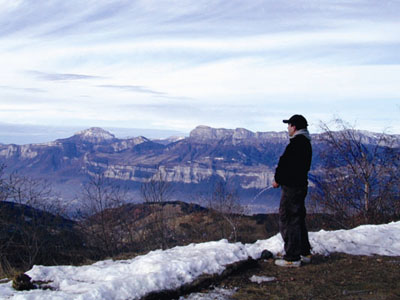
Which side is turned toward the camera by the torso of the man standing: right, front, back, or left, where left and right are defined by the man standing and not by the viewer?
left

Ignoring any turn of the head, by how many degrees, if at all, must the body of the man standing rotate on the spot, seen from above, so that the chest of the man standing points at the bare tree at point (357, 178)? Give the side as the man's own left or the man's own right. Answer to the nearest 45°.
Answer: approximately 90° to the man's own right

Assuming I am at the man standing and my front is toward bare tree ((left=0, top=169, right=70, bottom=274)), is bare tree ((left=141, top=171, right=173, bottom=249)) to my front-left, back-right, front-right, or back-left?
front-right

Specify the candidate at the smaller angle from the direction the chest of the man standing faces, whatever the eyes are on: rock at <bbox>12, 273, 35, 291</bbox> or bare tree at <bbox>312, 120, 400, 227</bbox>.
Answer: the rock

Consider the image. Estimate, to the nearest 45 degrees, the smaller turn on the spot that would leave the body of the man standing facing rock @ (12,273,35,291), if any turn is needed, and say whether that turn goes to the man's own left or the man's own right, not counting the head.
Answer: approximately 45° to the man's own left

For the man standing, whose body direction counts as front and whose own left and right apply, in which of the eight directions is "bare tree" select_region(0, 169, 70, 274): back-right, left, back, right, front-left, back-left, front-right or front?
front-right

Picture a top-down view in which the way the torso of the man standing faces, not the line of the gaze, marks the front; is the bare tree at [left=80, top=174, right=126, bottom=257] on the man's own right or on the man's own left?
on the man's own right

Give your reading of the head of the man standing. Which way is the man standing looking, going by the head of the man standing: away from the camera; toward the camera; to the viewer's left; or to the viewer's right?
to the viewer's left

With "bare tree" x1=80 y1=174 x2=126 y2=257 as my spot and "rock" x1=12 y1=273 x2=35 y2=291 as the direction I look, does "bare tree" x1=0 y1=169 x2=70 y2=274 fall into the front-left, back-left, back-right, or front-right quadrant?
front-right
